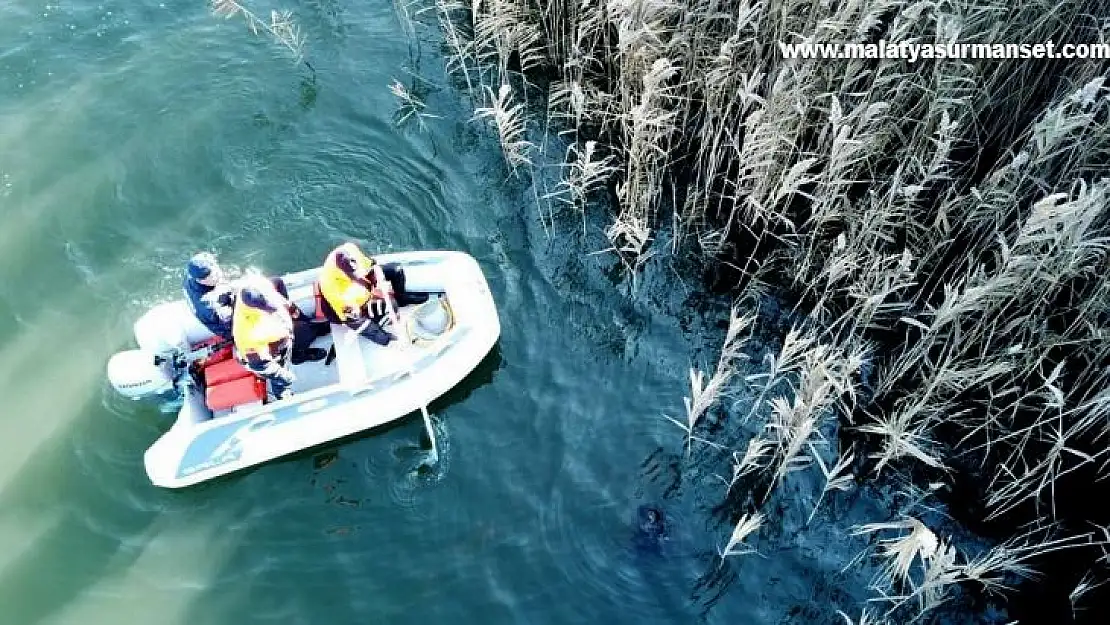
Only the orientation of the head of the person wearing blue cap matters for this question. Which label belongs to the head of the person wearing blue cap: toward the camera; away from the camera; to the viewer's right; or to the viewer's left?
to the viewer's right

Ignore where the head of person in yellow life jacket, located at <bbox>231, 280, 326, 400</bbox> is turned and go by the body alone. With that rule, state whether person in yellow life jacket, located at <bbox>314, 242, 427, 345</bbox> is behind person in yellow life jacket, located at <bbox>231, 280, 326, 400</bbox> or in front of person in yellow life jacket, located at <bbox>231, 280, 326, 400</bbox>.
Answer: in front

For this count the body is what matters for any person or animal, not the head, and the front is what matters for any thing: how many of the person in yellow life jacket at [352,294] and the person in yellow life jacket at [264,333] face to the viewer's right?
2

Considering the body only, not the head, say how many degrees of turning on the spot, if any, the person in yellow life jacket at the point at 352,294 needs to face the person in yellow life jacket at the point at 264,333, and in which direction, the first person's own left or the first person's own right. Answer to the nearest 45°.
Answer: approximately 135° to the first person's own right

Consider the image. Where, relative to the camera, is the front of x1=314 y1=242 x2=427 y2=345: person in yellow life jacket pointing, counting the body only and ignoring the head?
to the viewer's right

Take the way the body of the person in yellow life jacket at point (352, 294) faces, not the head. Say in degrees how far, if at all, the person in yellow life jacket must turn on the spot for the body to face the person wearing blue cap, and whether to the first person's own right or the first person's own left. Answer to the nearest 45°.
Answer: approximately 180°

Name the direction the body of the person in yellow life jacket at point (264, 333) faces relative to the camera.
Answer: to the viewer's right
